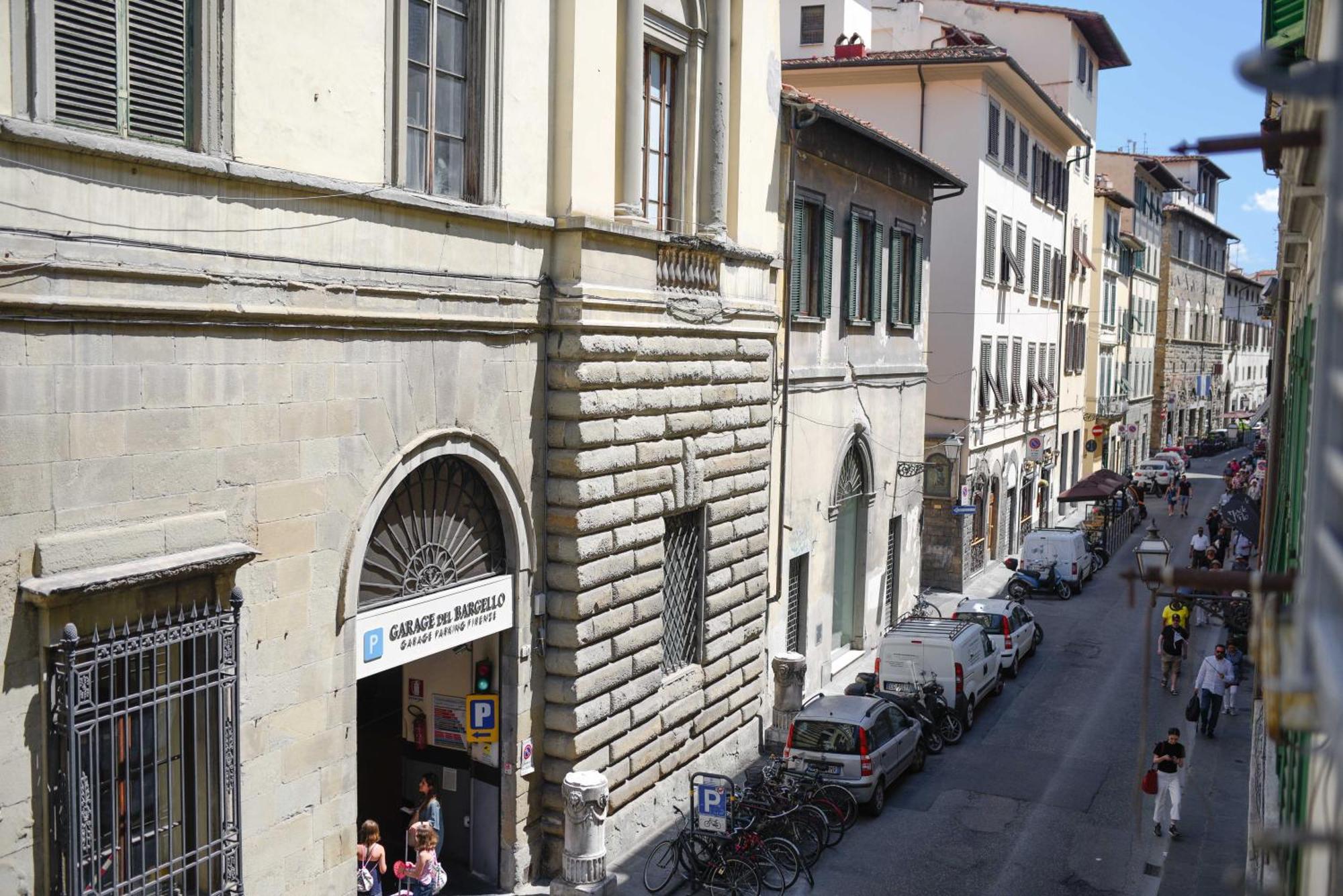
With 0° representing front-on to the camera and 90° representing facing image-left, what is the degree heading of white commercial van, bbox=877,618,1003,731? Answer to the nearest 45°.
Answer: approximately 225°

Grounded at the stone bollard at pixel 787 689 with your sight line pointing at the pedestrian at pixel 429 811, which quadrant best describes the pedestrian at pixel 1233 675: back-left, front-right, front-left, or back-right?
back-left

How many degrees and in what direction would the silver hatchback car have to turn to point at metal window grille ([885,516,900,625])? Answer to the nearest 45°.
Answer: approximately 45° to its left

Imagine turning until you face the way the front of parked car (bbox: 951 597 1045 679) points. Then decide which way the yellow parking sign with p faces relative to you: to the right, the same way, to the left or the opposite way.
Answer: to the right

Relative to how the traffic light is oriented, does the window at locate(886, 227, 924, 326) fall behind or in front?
behind

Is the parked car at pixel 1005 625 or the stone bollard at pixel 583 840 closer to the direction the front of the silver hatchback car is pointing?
the parked car

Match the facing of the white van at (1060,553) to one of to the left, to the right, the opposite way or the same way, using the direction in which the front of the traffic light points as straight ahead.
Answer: to the left

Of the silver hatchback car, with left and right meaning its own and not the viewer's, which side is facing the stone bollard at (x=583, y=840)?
back

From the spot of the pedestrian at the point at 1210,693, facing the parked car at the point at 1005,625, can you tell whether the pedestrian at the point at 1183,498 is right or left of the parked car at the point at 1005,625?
right
